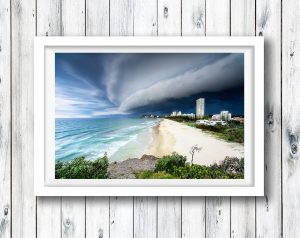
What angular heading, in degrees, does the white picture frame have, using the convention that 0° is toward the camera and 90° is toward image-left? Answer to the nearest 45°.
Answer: approximately 0°
